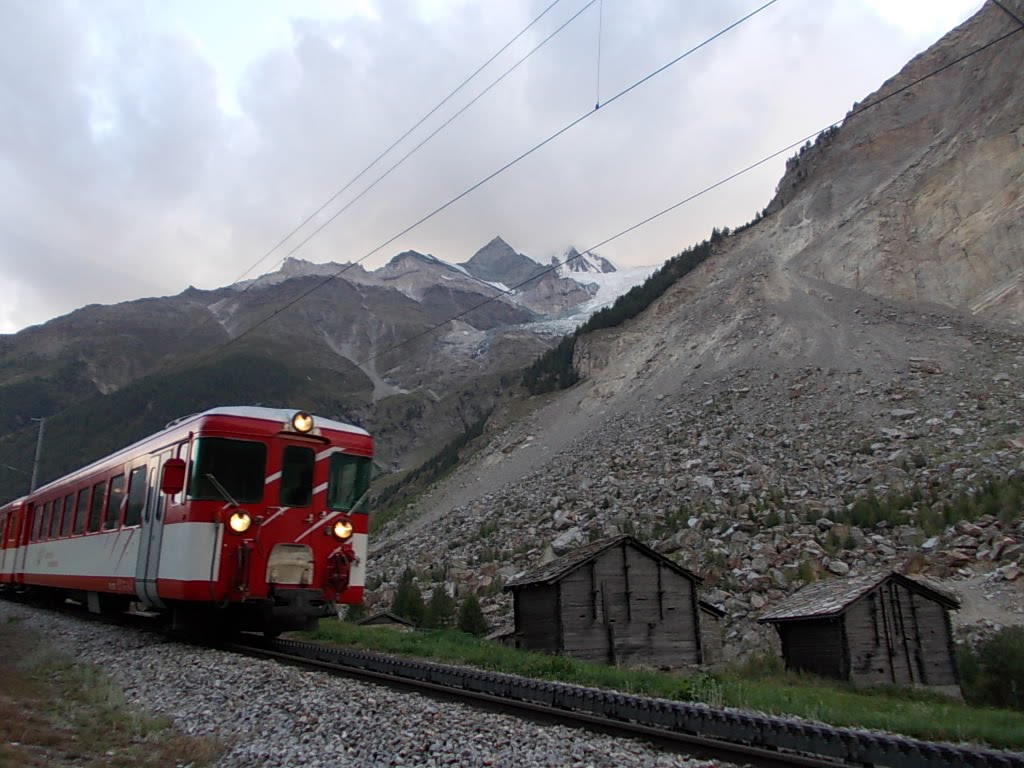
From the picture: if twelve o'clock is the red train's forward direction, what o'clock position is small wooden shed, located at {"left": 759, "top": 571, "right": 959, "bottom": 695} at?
The small wooden shed is roughly at 10 o'clock from the red train.

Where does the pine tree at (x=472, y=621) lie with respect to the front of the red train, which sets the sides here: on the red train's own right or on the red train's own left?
on the red train's own left

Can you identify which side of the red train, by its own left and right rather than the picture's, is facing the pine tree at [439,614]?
left

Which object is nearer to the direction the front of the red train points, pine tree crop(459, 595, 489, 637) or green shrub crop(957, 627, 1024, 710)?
the green shrub

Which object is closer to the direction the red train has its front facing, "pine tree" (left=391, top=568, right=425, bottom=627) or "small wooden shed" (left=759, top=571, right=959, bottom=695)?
the small wooden shed

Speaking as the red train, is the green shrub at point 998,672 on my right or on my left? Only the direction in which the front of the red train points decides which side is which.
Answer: on my left

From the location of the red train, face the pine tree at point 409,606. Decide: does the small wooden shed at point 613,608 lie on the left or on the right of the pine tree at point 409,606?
right

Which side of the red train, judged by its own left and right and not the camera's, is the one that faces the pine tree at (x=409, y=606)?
left

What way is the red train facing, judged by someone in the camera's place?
facing the viewer and to the right of the viewer

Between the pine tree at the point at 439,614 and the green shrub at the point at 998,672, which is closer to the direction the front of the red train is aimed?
the green shrub

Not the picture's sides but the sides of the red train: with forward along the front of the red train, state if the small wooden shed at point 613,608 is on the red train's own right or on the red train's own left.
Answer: on the red train's own left
